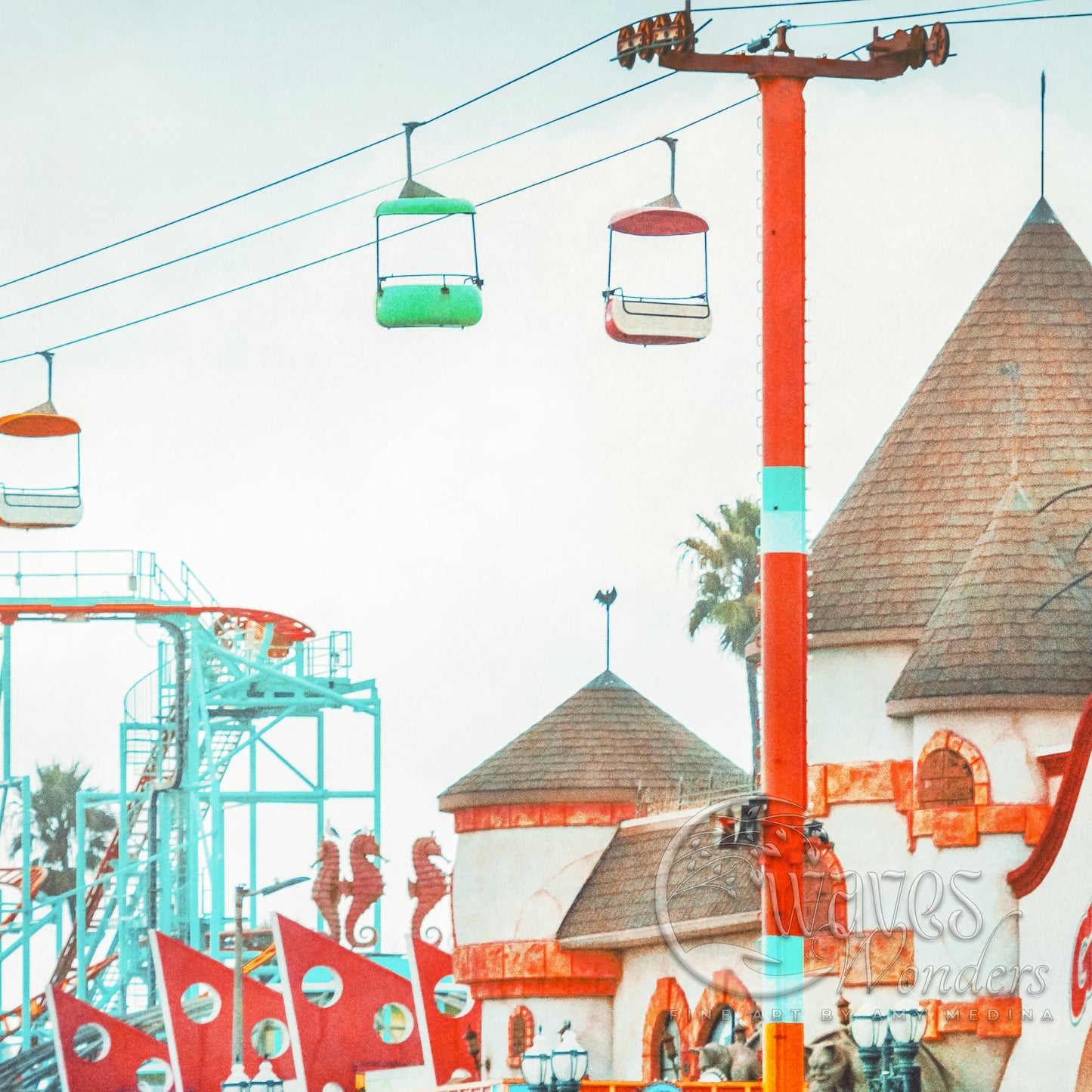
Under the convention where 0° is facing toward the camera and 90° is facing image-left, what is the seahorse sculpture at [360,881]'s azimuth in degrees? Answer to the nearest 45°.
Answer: approximately 270°

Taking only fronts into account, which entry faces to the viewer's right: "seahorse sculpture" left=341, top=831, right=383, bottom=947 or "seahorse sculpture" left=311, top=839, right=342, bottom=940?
"seahorse sculpture" left=341, top=831, right=383, bottom=947
